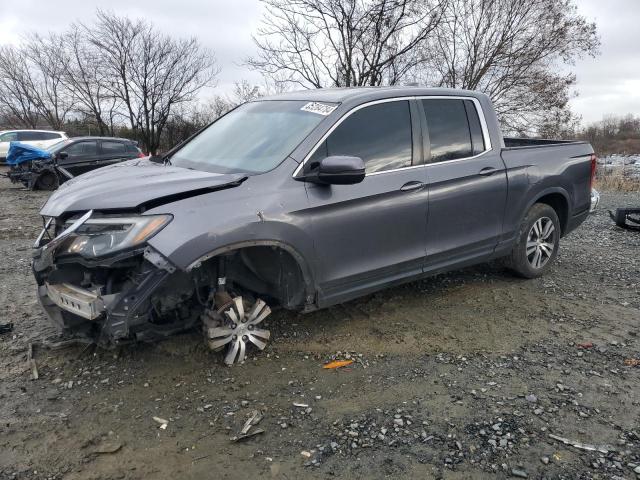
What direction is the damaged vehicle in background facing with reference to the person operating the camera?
facing the viewer and to the left of the viewer

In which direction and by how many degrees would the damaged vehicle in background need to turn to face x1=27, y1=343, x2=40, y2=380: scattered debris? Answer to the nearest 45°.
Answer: approximately 45° to its left

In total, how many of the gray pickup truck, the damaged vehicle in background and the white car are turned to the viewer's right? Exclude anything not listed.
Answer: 0

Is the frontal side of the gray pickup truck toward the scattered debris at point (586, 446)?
no

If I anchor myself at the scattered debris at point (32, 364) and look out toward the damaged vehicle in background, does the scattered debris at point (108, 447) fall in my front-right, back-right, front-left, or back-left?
back-right

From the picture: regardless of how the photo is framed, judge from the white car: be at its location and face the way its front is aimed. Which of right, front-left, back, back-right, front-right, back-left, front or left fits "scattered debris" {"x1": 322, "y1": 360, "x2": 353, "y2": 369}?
left

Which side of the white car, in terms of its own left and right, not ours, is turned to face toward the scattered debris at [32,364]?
left

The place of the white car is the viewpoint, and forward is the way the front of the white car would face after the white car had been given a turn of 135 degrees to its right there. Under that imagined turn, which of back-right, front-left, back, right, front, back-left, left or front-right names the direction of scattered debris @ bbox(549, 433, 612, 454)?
back-right

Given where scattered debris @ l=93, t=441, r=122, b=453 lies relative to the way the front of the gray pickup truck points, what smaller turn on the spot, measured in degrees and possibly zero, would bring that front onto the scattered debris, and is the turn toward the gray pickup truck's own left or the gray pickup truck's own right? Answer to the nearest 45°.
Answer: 0° — it already faces it

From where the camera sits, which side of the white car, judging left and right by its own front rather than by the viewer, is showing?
left

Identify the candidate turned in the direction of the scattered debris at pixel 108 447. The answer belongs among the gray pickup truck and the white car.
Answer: the gray pickup truck

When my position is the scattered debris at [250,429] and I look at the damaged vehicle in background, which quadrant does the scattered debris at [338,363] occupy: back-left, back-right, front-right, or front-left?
front-right

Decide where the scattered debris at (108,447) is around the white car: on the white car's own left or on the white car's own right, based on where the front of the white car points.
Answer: on the white car's own left

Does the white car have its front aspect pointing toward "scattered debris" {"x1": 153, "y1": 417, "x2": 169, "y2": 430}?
no

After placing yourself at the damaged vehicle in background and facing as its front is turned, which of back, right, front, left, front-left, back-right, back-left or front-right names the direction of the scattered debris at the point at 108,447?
front-left

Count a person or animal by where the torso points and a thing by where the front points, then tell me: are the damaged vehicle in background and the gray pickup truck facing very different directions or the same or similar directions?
same or similar directions

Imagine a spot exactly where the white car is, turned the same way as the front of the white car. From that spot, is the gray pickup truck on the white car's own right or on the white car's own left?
on the white car's own left

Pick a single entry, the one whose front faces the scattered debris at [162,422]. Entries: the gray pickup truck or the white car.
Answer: the gray pickup truck
